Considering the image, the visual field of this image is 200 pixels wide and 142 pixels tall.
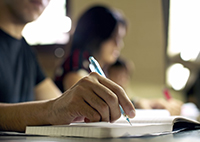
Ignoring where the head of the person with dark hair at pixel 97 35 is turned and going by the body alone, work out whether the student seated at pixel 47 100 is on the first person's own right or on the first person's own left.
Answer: on the first person's own right
